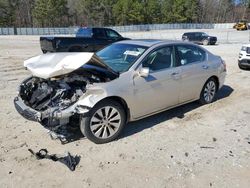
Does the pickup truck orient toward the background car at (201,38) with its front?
yes

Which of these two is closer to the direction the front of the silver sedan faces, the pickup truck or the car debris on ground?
the car debris on ground

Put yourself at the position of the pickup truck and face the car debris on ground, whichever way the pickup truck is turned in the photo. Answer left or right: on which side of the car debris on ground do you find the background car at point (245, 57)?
left

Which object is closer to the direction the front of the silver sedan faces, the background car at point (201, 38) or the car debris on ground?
the car debris on ground

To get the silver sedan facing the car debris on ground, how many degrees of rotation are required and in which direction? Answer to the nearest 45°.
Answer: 0° — it already faces it

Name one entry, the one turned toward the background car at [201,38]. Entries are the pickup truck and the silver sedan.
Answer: the pickup truck

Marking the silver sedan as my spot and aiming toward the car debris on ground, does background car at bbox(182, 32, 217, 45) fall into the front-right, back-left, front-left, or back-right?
back-right

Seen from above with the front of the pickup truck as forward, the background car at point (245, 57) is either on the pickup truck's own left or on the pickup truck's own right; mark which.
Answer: on the pickup truck's own right

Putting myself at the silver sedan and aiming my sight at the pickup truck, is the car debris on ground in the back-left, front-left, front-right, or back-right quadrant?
back-left

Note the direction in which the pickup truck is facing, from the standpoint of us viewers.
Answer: facing away from the viewer and to the right of the viewer

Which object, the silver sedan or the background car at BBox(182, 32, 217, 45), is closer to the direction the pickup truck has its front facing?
the background car

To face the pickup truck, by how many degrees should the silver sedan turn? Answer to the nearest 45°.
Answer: approximately 135° to its right
